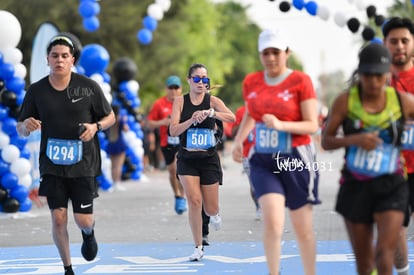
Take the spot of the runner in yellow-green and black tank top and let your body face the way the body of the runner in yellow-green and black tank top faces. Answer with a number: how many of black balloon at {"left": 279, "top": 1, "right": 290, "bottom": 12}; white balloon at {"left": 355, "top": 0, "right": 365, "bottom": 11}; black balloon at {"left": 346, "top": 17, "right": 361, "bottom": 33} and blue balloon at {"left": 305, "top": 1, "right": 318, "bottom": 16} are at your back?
4

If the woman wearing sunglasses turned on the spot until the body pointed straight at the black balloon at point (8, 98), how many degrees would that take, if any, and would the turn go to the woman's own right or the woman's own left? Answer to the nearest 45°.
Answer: approximately 135° to the woman's own right

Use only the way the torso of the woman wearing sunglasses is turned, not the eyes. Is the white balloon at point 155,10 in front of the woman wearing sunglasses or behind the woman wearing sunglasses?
behind

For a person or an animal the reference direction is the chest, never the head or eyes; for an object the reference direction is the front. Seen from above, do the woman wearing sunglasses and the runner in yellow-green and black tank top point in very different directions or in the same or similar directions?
same or similar directions

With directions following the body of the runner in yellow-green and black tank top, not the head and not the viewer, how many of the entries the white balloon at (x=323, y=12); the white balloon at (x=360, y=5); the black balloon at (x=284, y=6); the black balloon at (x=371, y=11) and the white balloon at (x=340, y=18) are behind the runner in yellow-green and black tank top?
5

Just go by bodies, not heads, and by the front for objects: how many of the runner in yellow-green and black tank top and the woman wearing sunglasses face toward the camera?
2

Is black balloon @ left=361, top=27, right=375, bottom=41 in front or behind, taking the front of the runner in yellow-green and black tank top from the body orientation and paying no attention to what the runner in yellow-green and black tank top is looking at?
behind

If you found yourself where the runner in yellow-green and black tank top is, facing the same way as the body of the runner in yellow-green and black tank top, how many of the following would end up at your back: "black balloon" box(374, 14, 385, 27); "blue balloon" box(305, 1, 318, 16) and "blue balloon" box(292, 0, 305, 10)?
3

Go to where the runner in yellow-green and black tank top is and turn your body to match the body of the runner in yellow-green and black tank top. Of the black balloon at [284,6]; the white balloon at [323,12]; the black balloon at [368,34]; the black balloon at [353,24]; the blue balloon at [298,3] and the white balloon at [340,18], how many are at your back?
6

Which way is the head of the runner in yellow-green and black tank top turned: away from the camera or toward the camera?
toward the camera

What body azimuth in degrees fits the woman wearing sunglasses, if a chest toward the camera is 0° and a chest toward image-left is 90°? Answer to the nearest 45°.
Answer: approximately 0°

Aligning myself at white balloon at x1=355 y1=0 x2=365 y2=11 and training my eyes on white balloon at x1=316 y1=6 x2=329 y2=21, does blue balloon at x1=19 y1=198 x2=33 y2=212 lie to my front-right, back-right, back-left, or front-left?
front-left

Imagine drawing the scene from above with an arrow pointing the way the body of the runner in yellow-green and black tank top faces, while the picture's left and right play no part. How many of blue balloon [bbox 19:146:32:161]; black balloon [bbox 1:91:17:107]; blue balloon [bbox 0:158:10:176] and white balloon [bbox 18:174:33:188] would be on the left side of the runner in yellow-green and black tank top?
0

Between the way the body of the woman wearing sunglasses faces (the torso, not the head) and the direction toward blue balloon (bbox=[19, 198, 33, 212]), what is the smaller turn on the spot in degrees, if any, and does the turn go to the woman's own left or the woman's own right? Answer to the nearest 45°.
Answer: approximately 135° to the woman's own right

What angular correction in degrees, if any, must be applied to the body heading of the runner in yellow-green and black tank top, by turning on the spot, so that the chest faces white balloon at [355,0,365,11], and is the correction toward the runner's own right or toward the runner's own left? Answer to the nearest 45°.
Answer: approximately 180°

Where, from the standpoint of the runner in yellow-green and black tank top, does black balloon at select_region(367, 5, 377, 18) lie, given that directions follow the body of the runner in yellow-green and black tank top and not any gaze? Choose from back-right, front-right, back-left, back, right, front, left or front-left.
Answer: back

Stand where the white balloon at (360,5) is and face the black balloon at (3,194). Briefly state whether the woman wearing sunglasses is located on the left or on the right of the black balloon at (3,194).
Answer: left

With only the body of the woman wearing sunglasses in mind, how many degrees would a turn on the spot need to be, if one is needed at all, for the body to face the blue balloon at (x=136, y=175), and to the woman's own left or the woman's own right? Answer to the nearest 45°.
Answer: approximately 180°
